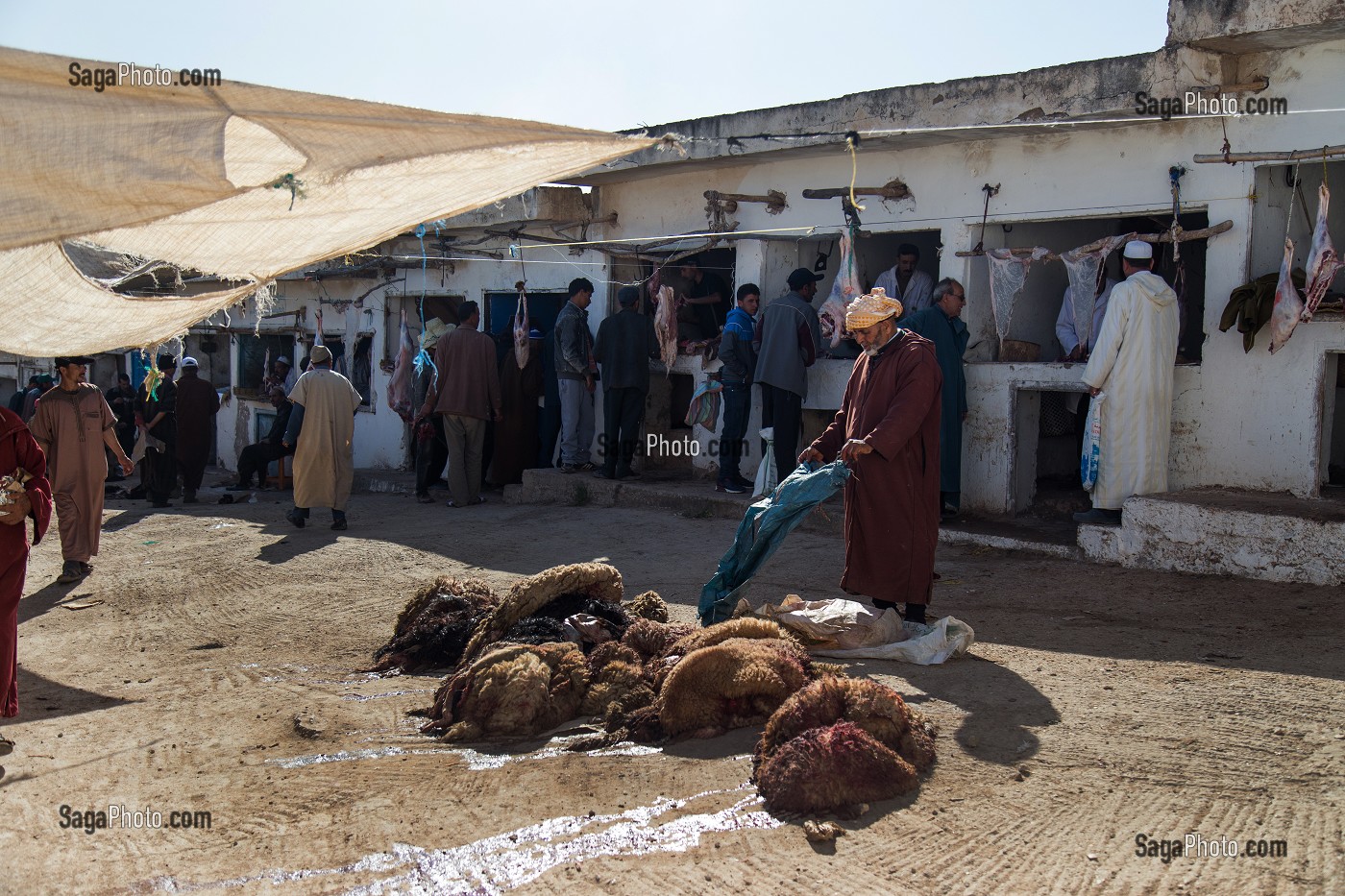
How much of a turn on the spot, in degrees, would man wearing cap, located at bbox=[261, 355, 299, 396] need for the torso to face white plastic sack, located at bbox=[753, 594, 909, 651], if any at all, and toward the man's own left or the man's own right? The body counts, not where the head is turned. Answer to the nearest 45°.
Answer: approximately 45° to the man's own left

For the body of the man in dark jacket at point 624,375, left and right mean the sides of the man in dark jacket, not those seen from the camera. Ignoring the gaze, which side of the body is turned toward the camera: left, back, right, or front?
back

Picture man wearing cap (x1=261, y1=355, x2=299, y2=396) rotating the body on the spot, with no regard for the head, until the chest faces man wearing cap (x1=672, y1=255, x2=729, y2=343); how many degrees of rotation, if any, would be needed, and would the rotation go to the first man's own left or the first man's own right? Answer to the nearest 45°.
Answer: approximately 90° to the first man's own left

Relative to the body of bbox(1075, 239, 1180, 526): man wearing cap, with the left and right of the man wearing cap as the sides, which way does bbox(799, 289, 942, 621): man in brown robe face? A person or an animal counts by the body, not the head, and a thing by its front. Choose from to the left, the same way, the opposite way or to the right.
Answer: to the left

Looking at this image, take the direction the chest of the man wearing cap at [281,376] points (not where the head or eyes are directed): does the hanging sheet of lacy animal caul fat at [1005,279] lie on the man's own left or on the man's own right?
on the man's own left

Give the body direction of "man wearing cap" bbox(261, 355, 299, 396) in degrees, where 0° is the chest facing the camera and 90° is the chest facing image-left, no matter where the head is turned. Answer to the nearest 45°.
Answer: approximately 45°

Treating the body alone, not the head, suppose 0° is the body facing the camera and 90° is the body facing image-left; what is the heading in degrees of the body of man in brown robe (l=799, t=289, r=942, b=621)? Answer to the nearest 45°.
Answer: approximately 45°
